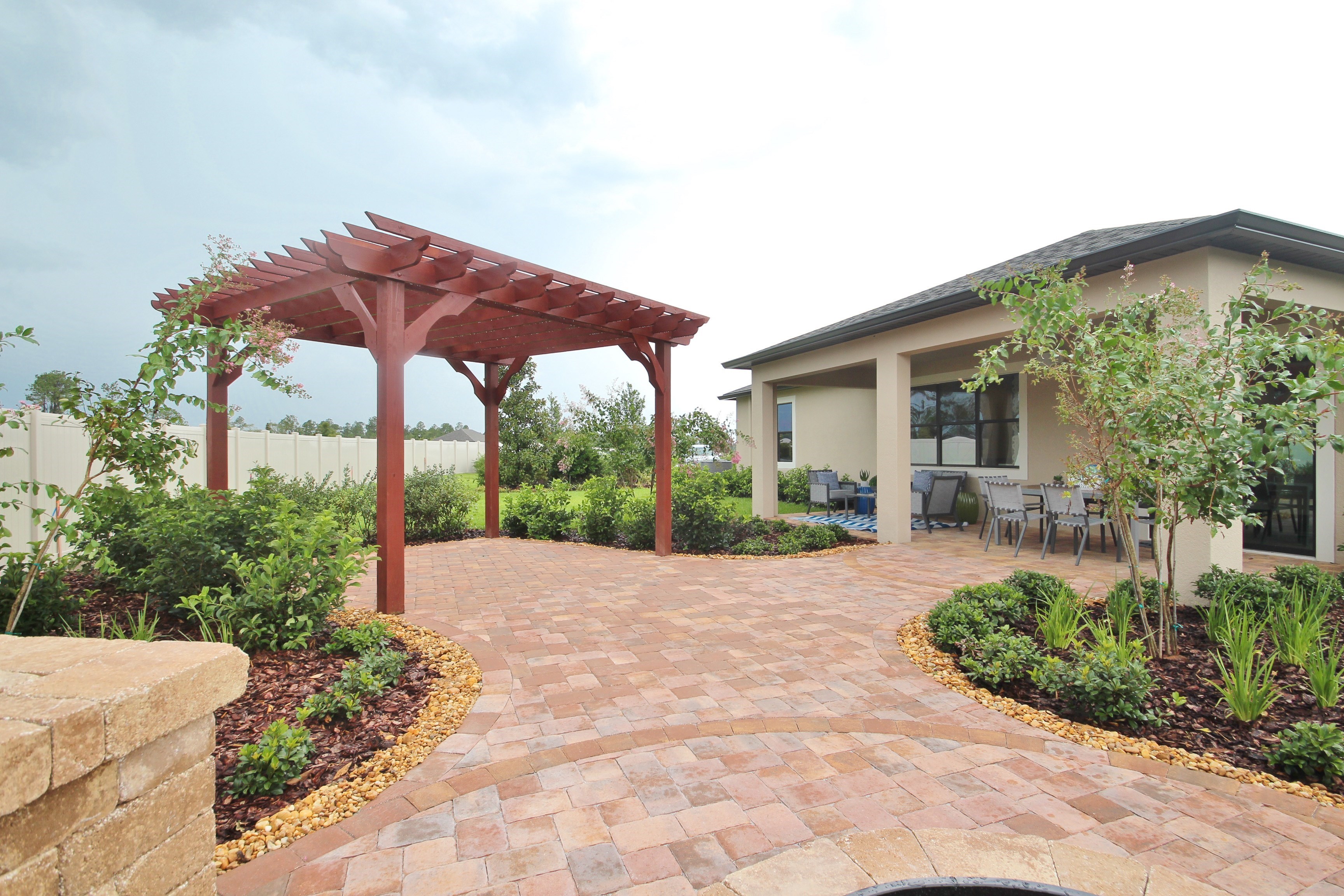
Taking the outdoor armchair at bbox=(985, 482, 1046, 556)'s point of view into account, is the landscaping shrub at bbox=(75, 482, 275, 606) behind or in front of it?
behind

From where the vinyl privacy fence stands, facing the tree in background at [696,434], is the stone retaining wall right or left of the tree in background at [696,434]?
right

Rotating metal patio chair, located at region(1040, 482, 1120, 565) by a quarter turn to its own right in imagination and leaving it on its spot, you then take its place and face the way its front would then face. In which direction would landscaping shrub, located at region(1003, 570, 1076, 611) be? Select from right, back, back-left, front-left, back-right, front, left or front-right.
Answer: front-right

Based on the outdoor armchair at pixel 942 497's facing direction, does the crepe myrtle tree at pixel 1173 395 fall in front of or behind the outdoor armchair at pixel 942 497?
behind

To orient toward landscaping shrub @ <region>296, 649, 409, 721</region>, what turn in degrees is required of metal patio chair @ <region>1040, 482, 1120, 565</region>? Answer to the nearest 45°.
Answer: approximately 180°

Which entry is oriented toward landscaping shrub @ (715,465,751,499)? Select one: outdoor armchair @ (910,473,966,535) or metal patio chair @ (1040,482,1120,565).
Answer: the outdoor armchair

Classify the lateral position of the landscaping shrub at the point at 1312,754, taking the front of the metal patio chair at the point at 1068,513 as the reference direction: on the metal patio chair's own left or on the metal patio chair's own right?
on the metal patio chair's own right

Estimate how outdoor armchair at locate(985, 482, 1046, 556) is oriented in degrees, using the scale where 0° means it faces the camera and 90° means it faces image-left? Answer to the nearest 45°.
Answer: approximately 225°

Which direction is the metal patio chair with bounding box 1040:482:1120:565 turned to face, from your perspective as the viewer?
facing away from the viewer and to the right of the viewer

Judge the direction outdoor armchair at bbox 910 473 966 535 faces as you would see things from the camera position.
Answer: facing away from the viewer and to the left of the viewer
